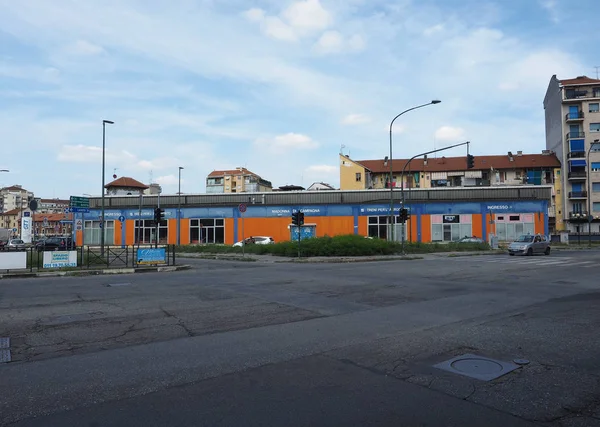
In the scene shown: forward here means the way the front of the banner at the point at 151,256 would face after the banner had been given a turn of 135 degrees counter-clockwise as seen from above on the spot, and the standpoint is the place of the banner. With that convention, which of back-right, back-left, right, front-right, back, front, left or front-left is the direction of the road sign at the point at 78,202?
left

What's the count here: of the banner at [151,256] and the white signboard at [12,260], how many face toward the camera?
2

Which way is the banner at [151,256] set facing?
toward the camera

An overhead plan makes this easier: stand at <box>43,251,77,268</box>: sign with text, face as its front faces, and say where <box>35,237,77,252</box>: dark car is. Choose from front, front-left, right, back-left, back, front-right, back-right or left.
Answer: back

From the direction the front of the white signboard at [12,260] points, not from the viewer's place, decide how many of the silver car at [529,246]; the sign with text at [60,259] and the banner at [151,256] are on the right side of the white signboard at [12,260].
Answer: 0

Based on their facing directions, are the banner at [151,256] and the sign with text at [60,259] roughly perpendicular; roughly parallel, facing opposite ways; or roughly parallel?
roughly parallel

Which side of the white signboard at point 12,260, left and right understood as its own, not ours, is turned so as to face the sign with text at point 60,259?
left

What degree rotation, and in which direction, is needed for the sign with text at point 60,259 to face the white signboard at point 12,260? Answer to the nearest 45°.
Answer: approximately 90° to its right

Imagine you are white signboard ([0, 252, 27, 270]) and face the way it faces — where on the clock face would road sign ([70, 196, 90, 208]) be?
The road sign is roughly at 7 o'clock from the white signboard.

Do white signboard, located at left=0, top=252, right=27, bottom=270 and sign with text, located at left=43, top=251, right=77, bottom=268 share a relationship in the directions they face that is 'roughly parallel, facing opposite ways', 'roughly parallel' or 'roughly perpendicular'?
roughly parallel

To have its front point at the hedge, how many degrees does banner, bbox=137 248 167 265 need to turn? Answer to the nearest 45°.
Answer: approximately 90° to its left

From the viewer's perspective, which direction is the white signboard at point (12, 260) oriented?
toward the camera

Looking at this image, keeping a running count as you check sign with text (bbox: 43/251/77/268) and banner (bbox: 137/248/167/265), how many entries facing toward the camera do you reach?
2

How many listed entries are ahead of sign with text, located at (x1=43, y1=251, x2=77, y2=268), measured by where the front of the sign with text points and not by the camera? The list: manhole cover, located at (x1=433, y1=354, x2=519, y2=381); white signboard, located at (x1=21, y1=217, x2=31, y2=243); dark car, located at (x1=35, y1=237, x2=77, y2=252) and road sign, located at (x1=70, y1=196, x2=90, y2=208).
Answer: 1

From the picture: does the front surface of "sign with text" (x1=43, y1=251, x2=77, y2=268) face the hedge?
no
